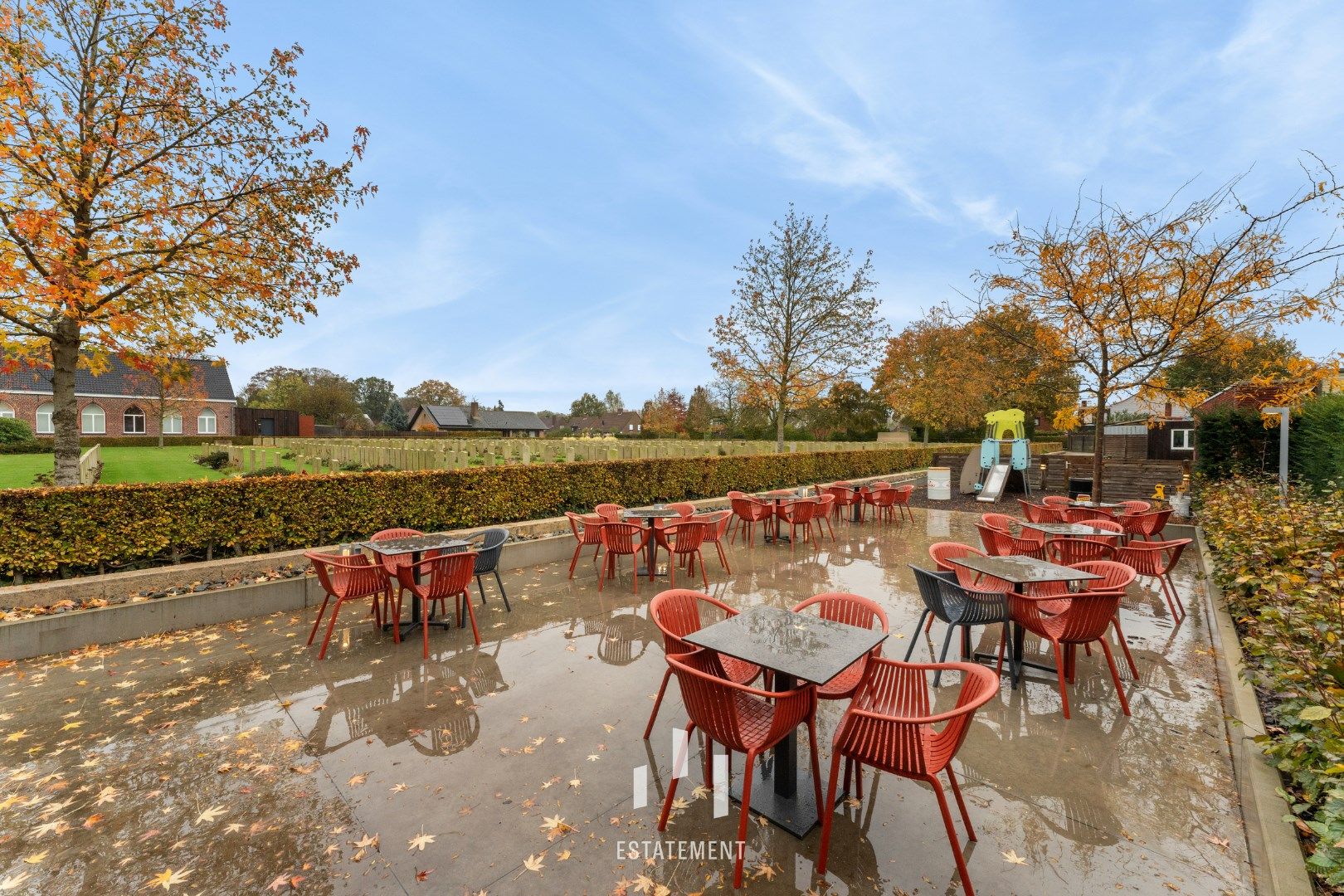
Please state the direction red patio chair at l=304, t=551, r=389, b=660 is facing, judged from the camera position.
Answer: facing away from the viewer and to the right of the viewer

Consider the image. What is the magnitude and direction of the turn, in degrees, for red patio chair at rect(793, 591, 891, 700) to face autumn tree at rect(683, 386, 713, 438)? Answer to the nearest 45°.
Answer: approximately 135° to its right

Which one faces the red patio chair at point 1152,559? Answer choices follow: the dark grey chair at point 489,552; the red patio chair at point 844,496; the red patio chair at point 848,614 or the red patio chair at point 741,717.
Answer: the red patio chair at point 741,717

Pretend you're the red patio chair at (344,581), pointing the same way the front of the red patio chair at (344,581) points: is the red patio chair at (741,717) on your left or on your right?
on your right

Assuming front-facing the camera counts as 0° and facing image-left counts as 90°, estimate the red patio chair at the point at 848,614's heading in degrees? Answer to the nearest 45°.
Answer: approximately 45°

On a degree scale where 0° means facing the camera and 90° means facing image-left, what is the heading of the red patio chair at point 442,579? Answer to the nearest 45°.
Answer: approximately 135°

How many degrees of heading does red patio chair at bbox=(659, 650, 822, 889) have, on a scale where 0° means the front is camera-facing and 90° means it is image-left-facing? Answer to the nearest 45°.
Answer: approximately 225°

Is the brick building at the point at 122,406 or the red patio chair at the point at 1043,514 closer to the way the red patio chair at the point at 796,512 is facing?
the brick building

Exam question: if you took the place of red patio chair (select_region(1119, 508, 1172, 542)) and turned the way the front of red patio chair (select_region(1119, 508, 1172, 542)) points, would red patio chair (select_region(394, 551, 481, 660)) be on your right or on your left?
on your left

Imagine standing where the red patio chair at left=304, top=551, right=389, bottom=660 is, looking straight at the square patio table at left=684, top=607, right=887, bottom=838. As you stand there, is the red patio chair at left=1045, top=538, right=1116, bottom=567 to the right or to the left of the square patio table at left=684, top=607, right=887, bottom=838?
left

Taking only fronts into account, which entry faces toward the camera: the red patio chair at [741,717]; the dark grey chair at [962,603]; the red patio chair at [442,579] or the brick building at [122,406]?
the brick building

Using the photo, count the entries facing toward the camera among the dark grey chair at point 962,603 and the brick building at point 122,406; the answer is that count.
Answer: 1
